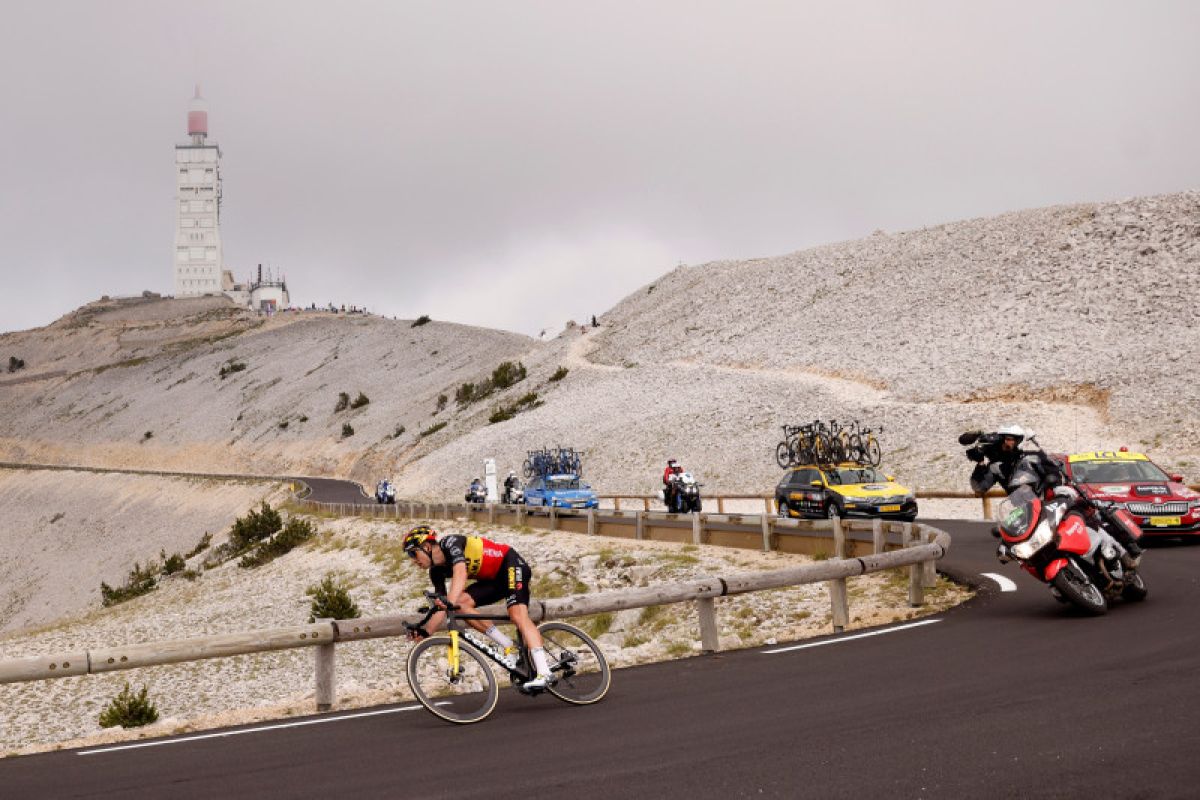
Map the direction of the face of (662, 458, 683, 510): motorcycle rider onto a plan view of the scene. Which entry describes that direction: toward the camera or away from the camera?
toward the camera

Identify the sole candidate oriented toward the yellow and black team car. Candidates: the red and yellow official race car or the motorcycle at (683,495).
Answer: the motorcycle

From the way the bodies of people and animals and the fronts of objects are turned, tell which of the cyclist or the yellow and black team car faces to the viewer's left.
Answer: the cyclist

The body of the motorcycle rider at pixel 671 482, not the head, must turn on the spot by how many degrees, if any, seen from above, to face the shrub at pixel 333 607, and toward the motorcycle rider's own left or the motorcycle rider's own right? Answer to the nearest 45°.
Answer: approximately 90° to the motorcycle rider's own right

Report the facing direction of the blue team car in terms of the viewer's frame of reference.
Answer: facing the viewer and to the right of the viewer

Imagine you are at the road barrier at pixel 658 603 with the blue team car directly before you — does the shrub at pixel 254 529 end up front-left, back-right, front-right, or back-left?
front-left

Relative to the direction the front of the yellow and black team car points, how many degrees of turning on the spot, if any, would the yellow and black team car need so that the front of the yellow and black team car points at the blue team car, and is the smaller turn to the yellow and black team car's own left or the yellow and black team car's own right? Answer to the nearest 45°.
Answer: approximately 180°

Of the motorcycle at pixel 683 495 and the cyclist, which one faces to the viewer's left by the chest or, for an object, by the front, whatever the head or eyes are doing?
the cyclist

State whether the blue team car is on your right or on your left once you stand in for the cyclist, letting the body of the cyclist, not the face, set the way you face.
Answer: on your right

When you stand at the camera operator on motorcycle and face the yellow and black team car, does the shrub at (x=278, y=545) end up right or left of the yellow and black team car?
left

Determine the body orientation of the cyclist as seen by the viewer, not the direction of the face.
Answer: to the viewer's left

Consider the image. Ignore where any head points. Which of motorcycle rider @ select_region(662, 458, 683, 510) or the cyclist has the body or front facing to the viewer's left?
the cyclist
